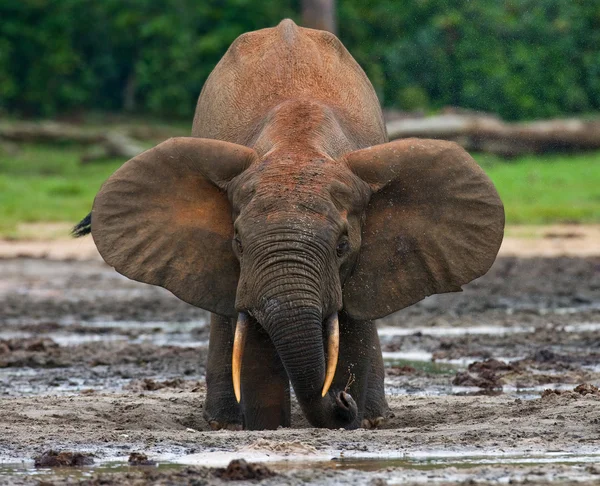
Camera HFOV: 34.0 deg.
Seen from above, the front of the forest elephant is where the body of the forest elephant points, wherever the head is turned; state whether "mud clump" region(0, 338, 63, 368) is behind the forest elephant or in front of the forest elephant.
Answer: behind

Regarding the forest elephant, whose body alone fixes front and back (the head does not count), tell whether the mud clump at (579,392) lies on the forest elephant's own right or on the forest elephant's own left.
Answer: on the forest elephant's own left

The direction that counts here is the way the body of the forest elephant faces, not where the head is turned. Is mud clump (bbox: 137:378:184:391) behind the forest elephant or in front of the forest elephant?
behind

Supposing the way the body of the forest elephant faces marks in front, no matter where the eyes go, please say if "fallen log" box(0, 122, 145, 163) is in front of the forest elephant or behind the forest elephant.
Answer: behind

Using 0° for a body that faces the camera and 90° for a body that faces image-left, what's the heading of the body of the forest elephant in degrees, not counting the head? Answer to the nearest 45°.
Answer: approximately 0°

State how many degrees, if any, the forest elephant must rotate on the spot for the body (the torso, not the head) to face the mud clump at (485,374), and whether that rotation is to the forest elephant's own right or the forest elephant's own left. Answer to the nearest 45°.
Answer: approximately 135° to the forest elephant's own left

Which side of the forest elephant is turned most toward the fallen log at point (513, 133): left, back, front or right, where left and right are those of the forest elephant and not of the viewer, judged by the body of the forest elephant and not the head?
back

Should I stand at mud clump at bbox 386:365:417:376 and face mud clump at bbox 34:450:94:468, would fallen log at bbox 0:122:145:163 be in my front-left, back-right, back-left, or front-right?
back-right
